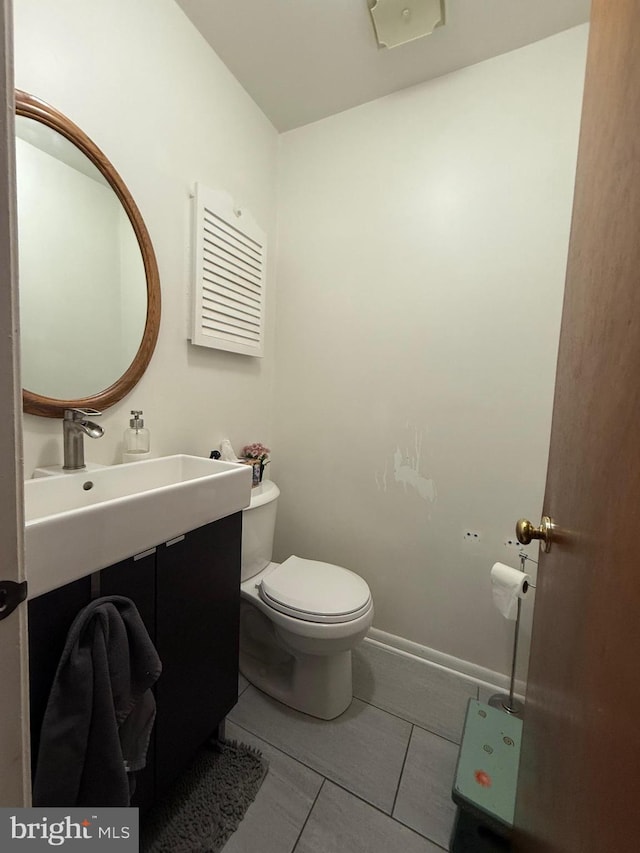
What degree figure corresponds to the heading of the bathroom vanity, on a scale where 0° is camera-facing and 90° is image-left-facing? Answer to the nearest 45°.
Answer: approximately 315°

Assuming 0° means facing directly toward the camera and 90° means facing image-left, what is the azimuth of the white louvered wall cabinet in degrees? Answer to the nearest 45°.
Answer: approximately 315°
